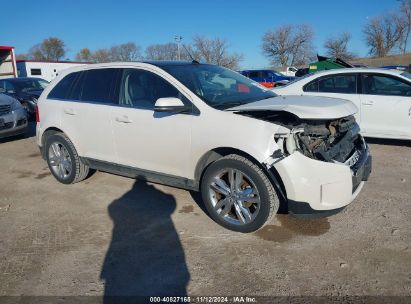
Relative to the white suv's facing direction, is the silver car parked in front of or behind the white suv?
behind

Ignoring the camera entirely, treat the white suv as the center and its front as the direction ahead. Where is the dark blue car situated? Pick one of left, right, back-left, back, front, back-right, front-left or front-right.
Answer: back-left

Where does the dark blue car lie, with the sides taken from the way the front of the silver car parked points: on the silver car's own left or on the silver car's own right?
on the silver car's own left

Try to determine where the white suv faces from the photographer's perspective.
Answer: facing the viewer and to the right of the viewer

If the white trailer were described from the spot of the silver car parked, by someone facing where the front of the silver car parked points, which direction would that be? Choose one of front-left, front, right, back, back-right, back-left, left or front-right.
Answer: back-left

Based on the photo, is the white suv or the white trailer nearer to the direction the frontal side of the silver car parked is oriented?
the white suv

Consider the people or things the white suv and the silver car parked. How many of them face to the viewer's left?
0

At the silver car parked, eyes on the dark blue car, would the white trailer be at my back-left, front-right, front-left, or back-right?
front-left

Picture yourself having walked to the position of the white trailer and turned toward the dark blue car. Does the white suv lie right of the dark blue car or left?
right
